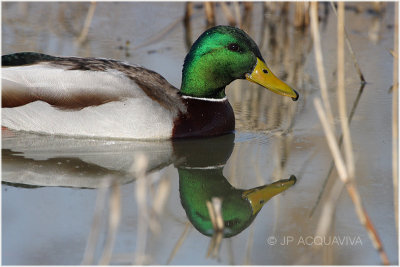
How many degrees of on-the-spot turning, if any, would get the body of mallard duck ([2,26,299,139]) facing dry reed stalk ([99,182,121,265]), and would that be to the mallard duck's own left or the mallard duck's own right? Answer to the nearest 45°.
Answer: approximately 90° to the mallard duck's own right

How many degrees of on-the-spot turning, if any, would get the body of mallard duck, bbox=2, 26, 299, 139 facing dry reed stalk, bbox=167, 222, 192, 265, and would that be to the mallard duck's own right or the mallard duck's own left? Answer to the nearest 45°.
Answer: approximately 90° to the mallard duck's own right

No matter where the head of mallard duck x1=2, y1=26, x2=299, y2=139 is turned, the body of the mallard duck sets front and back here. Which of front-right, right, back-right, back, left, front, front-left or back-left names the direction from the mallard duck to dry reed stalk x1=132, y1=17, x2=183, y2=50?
left

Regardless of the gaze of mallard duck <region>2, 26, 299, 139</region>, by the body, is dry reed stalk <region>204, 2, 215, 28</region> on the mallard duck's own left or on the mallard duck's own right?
on the mallard duck's own left

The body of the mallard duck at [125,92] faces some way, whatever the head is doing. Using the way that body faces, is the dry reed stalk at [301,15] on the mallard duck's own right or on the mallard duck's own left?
on the mallard duck's own left

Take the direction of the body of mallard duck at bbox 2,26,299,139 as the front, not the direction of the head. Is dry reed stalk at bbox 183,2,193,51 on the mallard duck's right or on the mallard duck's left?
on the mallard duck's left

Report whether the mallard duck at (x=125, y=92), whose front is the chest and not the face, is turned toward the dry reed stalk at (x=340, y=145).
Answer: yes

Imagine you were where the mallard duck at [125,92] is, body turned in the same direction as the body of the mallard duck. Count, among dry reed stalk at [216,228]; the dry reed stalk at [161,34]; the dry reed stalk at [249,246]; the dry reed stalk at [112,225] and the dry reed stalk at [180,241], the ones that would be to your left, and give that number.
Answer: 1

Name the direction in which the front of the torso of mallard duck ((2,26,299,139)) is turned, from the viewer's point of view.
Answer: to the viewer's right

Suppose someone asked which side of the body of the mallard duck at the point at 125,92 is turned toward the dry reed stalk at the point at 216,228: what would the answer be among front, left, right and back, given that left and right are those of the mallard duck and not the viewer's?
right

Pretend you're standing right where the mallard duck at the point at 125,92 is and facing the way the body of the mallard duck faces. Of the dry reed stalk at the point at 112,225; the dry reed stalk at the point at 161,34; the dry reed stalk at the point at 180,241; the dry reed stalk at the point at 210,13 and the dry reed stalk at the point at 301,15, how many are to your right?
2

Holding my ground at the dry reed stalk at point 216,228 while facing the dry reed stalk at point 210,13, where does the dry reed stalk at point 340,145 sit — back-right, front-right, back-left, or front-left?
front-right
